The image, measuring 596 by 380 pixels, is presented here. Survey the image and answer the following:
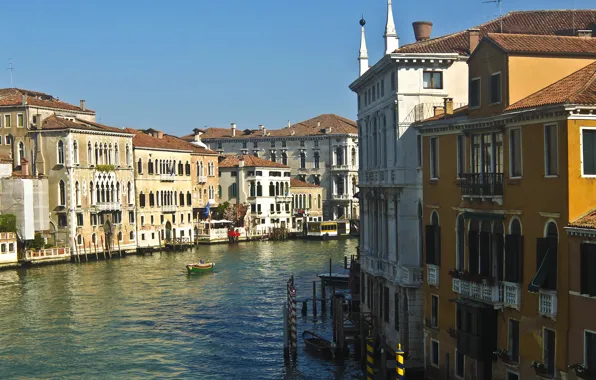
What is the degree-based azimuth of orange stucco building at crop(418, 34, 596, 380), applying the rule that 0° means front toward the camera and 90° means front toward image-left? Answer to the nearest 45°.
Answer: approximately 45°

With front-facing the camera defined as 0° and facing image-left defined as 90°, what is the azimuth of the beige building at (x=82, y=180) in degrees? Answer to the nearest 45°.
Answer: approximately 315°

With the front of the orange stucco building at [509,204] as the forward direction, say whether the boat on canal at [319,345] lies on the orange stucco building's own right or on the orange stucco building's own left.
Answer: on the orange stucco building's own right

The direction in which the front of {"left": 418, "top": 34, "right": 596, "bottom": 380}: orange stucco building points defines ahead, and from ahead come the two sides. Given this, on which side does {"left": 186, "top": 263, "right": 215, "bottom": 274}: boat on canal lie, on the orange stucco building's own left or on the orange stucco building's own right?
on the orange stucco building's own right

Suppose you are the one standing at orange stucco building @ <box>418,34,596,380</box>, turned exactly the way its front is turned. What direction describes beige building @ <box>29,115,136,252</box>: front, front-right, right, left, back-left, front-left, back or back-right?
right

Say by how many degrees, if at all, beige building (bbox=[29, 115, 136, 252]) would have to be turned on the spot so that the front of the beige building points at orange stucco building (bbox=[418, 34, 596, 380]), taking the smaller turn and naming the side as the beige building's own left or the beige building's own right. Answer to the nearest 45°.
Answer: approximately 45° to the beige building's own right

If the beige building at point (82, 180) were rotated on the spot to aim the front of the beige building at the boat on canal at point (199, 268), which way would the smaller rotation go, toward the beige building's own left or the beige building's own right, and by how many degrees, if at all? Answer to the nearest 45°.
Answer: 0° — it already faces it
